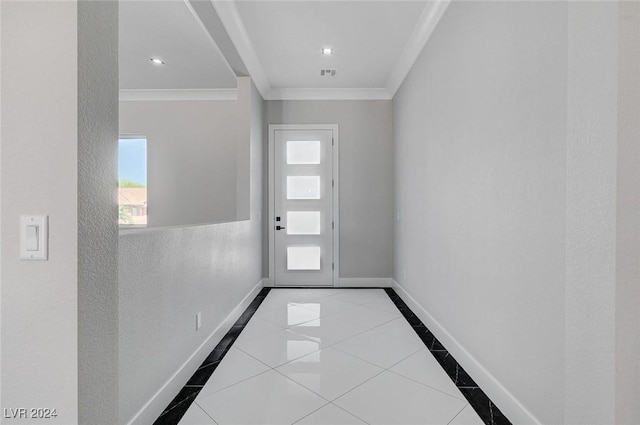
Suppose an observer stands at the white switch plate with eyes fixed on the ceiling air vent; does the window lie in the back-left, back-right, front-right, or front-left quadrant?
front-left

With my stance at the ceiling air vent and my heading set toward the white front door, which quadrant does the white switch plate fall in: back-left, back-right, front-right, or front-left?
back-left

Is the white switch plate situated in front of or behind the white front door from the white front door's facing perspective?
in front

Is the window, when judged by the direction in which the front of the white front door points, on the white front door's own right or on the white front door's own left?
on the white front door's own right

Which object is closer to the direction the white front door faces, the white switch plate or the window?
the white switch plate

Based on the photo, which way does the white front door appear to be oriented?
toward the camera
